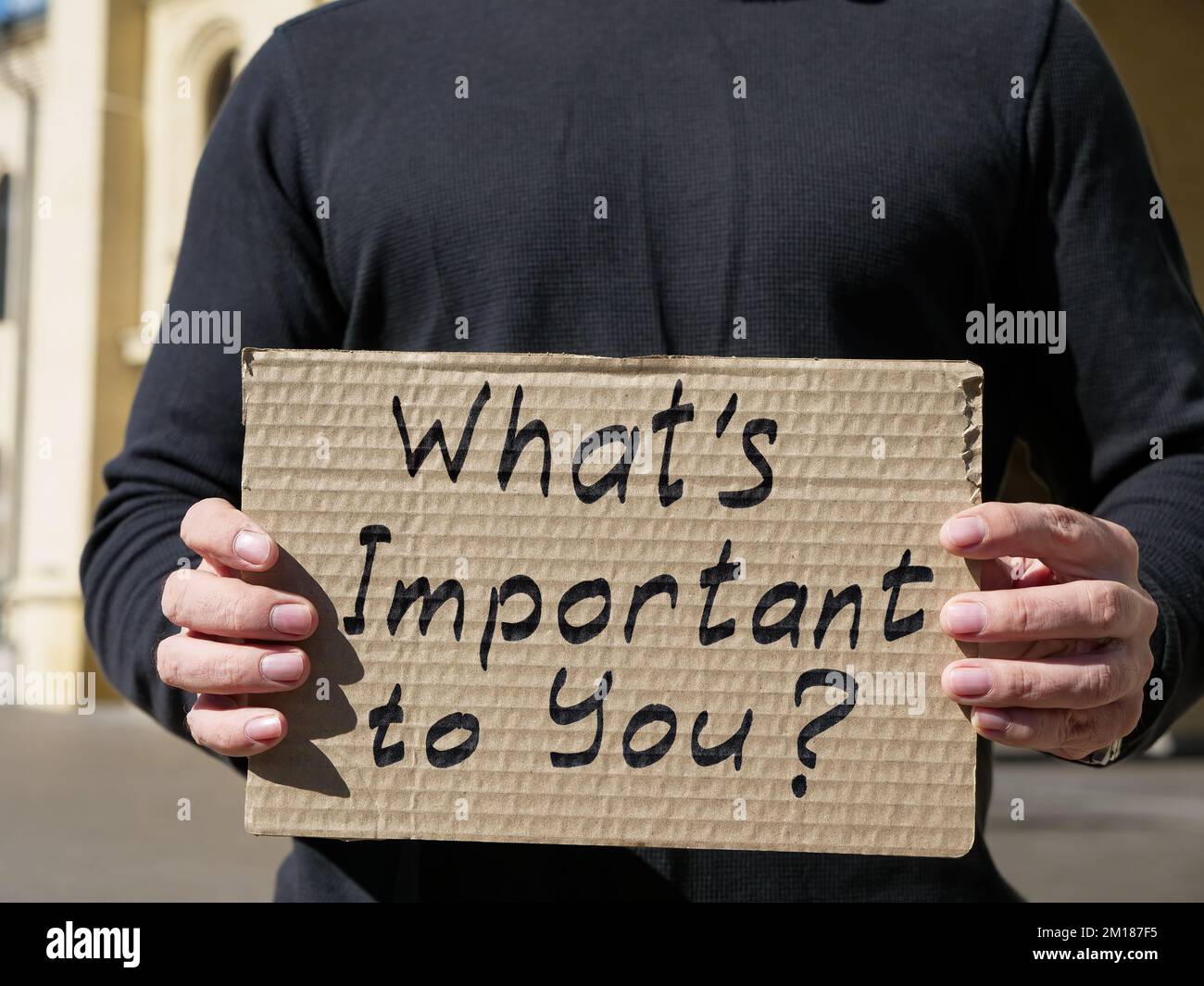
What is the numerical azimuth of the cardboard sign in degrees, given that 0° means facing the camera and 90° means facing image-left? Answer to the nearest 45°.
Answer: approximately 0°

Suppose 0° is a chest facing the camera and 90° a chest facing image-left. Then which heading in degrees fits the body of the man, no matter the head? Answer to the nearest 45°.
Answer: approximately 0°
